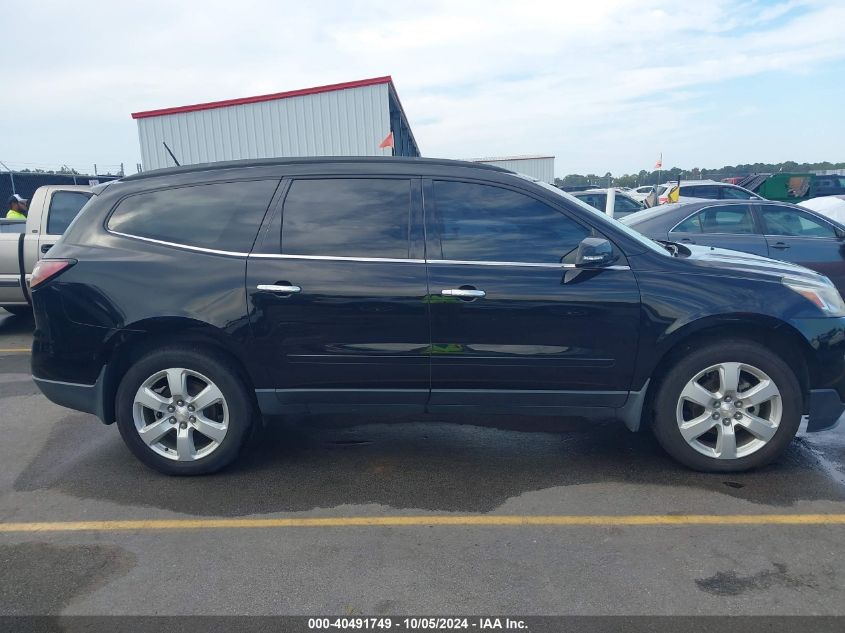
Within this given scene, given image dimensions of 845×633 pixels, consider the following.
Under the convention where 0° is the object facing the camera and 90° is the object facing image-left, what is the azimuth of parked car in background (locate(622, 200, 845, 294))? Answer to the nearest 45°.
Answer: approximately 270°

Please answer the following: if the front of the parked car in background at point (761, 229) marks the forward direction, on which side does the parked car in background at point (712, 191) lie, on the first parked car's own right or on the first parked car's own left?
on the first parked car's own left

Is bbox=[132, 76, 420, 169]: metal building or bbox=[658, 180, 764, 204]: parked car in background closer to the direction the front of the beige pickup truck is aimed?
the parked car in background

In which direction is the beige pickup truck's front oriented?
to the viewer's right

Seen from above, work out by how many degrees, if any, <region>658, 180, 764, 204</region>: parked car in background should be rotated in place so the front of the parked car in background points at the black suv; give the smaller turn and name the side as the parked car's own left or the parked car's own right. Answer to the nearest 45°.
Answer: approximately 90° to the parked car's own right

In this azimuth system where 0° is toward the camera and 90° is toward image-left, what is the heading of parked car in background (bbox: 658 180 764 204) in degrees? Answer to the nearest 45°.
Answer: approximately 270°

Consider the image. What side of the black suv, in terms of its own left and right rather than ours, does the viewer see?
right
